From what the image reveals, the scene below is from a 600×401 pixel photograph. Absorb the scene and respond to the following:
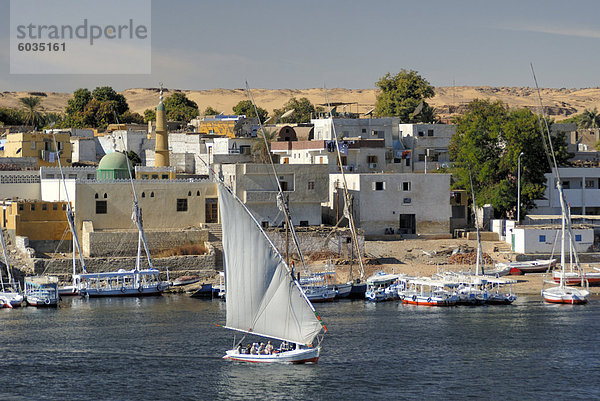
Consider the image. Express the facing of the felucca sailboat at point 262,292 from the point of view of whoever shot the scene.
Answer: facing to the right of the viewer
